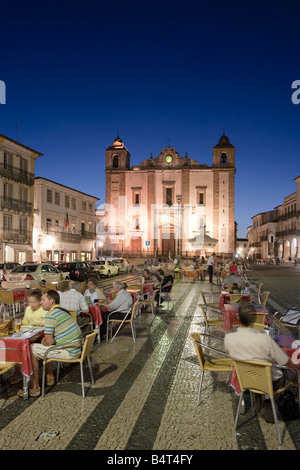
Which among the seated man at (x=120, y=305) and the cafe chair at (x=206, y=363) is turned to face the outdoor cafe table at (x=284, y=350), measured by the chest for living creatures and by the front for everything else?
the cafe chair

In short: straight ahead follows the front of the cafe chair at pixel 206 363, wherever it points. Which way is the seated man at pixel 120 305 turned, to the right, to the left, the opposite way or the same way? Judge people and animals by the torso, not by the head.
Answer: the opposite way

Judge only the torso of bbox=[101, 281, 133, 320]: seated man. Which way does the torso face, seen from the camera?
to the viewer's left

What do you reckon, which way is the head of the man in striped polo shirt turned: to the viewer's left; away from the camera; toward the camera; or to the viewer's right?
to the viewer's left

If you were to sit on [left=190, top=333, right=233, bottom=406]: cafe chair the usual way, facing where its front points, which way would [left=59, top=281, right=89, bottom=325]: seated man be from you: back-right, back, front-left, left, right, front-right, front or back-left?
back-left

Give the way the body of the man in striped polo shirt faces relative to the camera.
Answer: to the viewer's left

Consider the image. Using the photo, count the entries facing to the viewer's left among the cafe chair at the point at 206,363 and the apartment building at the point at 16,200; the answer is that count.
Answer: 0

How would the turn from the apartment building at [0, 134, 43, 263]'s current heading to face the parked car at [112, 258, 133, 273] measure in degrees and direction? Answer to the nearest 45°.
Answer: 0° — it already faces it

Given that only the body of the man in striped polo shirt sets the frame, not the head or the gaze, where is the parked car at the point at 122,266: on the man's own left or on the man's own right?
on the man's own right

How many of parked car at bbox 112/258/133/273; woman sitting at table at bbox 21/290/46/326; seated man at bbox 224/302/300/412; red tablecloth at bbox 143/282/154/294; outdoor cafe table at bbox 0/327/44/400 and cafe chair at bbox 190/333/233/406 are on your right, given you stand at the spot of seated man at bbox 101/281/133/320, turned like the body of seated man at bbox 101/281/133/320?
2

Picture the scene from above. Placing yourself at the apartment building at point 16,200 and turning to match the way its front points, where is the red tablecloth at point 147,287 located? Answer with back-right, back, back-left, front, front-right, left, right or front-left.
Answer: front-right

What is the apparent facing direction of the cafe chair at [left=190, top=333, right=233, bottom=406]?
to the viewer's right

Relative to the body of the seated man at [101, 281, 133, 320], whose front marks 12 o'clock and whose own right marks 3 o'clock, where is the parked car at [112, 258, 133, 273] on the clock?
The parked car is roughly at 3 o'clock from the seated man.

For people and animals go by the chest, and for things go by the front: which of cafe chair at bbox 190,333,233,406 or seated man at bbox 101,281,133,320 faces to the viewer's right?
the cafe chair

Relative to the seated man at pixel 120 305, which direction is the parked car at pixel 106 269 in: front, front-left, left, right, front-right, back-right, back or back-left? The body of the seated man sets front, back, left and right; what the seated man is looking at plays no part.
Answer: right
